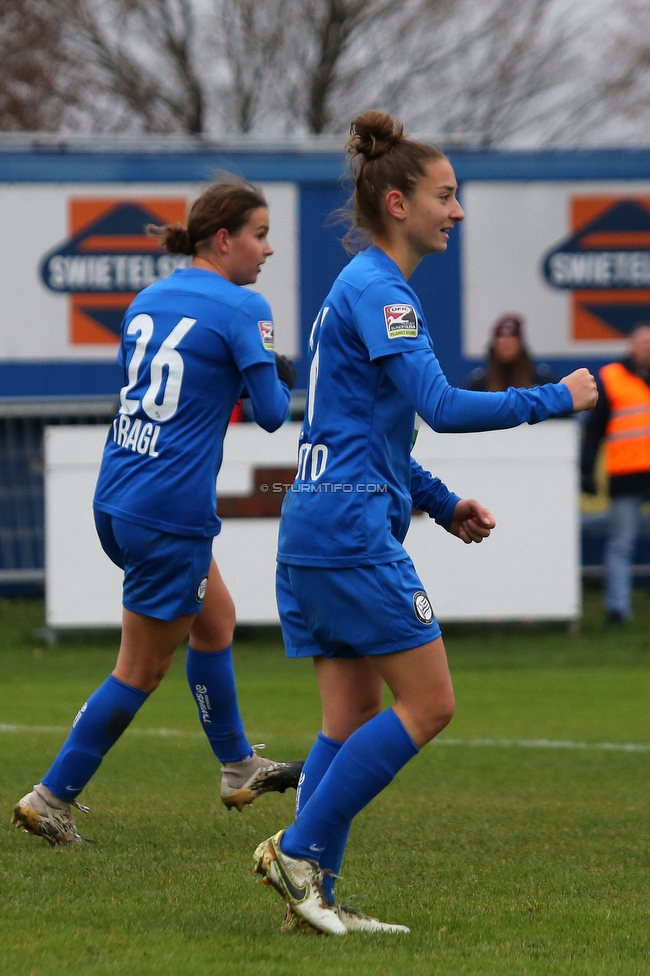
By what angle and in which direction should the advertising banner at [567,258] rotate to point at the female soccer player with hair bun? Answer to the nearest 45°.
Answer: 0° — it already faces them

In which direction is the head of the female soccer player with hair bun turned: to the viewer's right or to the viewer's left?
to the viewer's right

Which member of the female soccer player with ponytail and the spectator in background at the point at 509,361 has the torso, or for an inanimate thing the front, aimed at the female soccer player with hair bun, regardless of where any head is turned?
the spectator in background

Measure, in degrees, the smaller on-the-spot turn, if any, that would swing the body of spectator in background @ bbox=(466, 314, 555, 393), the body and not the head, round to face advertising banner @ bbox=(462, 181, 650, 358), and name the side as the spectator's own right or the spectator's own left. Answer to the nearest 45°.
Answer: approximately 180°

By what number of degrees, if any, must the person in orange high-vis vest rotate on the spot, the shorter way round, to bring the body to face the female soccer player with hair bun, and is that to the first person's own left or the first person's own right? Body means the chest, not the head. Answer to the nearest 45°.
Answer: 0° — they already face them

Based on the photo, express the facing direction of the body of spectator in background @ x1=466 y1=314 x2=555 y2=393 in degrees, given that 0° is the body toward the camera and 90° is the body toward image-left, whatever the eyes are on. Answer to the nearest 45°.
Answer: approximately 0°

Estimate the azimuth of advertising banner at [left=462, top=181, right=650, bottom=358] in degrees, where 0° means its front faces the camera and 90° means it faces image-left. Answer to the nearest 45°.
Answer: approximately 0°
